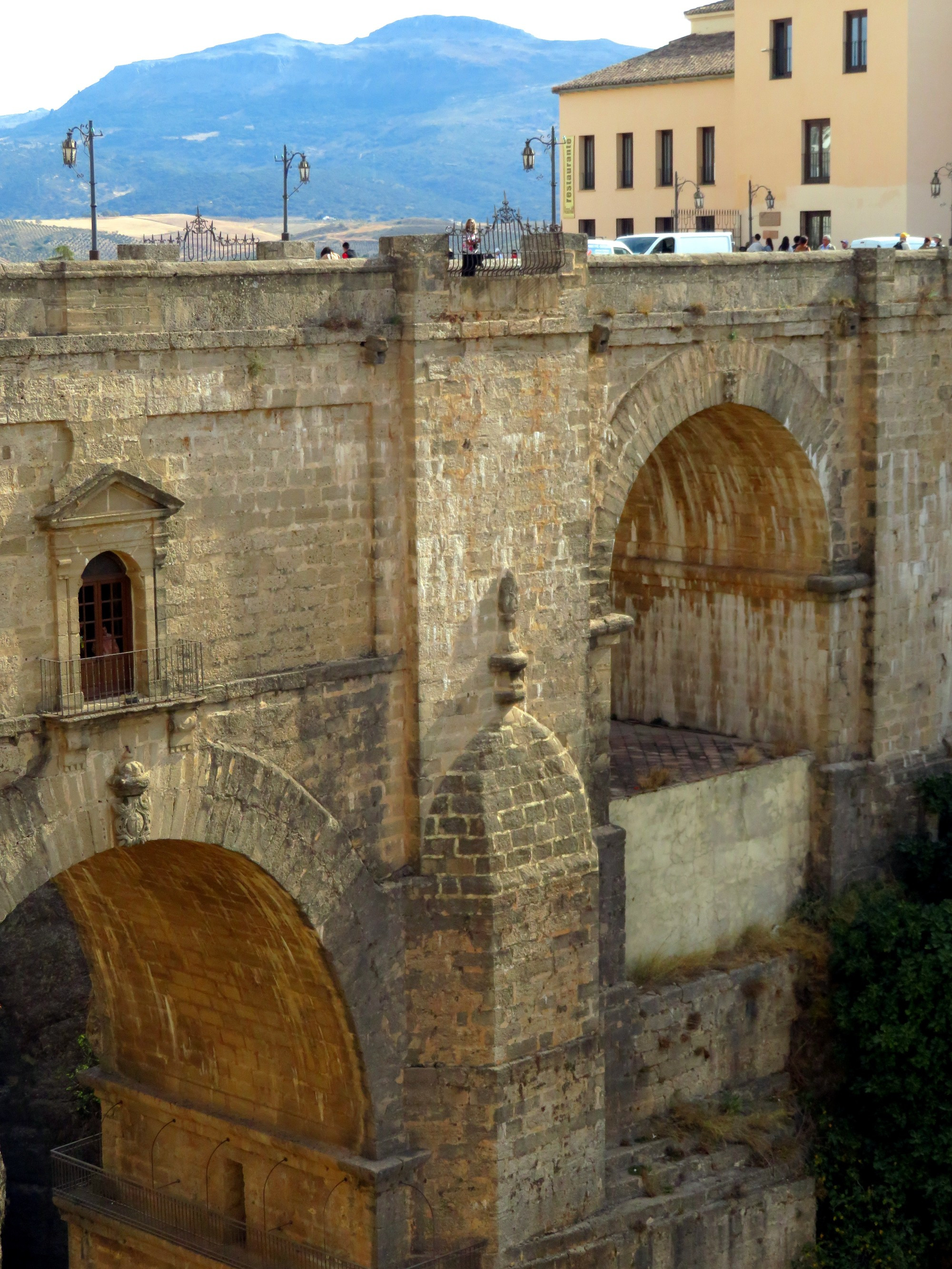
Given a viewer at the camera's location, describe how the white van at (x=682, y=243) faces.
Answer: facing the viewer and to the left of the viewer

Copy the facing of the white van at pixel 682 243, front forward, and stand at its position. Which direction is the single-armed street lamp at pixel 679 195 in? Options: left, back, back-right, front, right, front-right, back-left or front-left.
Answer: back-right

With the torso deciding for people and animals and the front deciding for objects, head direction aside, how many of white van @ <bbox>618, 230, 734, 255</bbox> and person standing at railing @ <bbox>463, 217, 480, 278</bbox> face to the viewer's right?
0

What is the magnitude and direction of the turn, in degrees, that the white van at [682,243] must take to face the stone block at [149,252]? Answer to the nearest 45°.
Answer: approximately 45° to its left

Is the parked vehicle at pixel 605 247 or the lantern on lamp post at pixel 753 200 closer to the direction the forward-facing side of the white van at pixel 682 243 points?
the parked vehicle

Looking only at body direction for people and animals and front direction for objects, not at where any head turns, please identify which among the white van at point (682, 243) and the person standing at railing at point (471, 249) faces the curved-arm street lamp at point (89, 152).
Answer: the white van

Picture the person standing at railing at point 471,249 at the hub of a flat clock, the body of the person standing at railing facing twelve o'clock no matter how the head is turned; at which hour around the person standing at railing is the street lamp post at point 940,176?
The street lamp post is roughly at 7 o'clock from the person standing at railing.

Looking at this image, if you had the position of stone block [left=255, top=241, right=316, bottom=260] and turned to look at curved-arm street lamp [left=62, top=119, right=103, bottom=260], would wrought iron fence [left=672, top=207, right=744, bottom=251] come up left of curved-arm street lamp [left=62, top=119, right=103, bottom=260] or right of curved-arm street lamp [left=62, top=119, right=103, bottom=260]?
right

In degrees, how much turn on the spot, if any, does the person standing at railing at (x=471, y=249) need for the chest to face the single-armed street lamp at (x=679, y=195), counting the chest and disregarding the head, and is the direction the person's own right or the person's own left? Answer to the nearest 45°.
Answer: approximately 180°

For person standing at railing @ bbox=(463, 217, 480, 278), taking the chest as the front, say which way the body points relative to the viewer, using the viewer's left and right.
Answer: facing the viewer

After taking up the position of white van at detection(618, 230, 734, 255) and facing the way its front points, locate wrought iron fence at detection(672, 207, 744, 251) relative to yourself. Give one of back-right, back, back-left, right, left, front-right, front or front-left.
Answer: back-right
